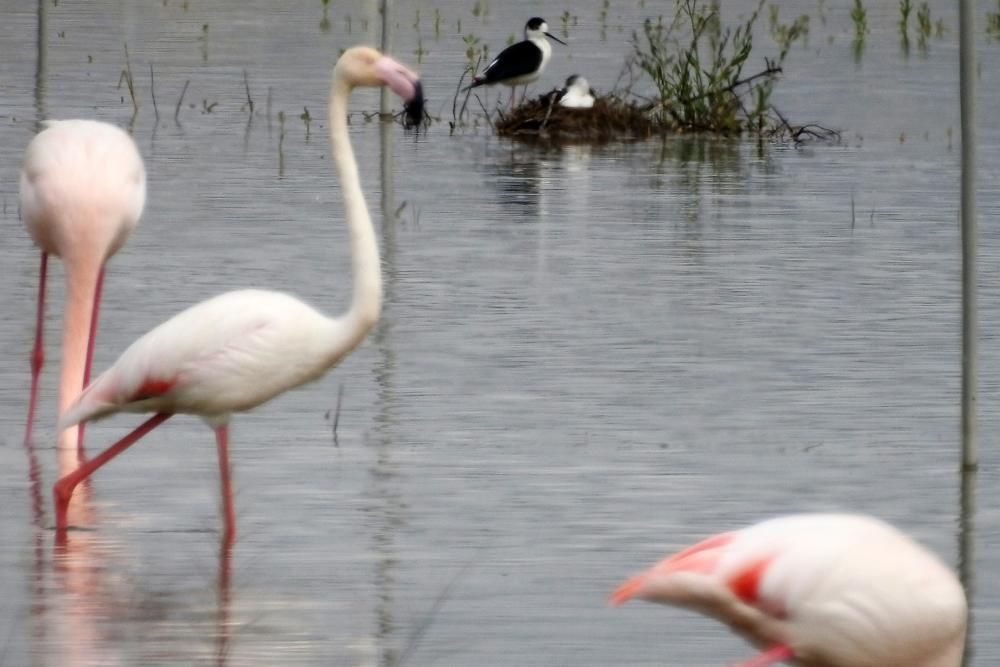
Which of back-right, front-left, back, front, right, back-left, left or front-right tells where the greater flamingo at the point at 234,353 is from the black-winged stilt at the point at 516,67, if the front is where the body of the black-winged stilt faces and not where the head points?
right

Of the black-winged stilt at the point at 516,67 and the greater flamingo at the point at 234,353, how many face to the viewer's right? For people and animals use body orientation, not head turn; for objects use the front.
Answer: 2

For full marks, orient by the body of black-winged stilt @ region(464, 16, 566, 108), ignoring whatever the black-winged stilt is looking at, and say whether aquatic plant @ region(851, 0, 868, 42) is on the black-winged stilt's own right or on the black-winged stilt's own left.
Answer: on the black-winged stilt's own left

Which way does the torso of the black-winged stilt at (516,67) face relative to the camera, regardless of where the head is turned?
to the viewer's right

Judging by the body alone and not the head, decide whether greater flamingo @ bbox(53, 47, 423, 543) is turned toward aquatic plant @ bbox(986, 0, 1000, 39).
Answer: no

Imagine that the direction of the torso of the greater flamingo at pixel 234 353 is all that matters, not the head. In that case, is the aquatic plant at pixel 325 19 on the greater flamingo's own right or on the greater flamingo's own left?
on the greater flamingo's own left

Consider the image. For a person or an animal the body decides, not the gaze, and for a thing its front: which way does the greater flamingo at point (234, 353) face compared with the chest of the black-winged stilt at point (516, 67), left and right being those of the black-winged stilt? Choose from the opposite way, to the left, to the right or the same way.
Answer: the same way

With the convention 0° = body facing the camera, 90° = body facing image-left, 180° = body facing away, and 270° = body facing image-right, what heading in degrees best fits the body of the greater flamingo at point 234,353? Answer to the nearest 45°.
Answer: approximately 270°

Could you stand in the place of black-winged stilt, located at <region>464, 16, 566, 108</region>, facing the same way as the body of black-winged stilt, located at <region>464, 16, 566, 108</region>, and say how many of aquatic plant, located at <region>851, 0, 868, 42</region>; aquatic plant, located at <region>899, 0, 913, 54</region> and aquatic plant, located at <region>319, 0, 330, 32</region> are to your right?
0

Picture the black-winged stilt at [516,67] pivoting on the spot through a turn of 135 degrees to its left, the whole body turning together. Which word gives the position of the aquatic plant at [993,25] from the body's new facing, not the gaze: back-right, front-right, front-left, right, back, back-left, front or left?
right
